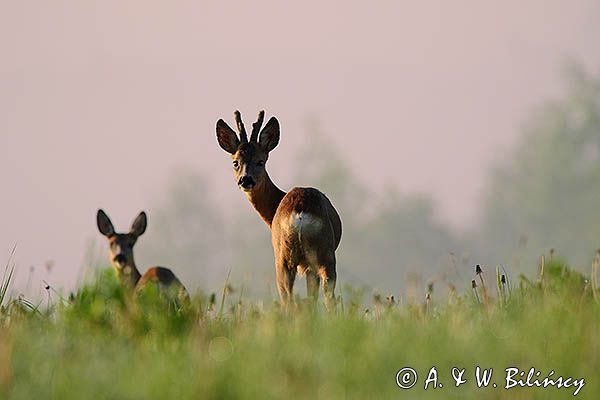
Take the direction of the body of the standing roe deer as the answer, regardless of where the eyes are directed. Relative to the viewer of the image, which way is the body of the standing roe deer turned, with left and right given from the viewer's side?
facing away from the viewer
